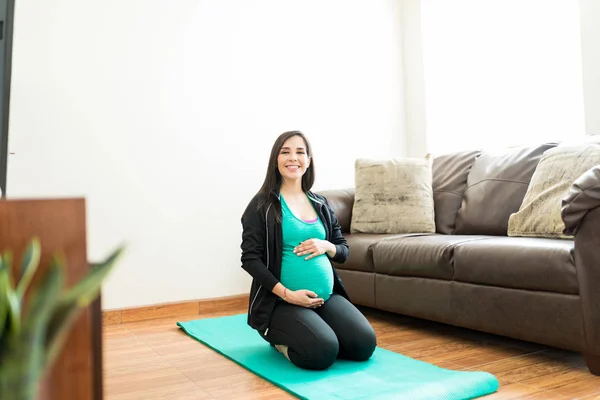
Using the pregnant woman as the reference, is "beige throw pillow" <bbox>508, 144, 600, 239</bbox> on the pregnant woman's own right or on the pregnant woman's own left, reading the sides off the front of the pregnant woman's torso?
on the pregnant woman's own left

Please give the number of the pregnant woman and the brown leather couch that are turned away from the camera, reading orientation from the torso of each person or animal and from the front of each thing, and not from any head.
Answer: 0

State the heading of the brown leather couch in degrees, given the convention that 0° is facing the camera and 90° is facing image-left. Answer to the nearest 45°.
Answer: approximately 45°

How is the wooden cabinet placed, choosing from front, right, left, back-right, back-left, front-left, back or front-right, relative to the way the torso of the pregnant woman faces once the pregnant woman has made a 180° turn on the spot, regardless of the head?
back-left

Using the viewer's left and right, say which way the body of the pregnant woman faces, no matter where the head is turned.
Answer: facing the viewer and to the right of the viewer

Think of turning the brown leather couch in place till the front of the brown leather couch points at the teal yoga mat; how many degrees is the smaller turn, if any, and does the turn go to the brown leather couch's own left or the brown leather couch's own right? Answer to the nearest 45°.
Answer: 0° — it already faces it
